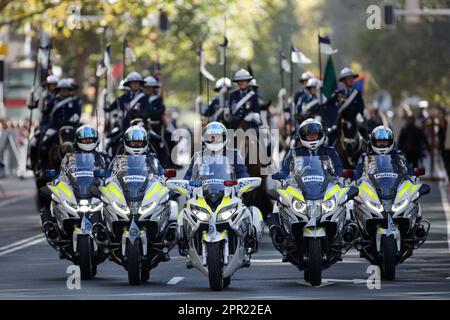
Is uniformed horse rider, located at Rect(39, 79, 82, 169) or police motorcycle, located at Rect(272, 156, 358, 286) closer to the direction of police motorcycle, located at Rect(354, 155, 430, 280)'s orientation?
the police motorcycle

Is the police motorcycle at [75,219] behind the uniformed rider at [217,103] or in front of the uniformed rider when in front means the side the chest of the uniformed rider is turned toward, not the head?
in front

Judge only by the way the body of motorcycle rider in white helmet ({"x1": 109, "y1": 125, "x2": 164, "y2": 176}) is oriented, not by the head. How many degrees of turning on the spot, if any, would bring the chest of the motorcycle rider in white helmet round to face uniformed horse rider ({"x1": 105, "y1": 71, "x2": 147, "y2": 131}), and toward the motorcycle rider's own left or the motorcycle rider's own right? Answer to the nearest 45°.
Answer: approximately 180°

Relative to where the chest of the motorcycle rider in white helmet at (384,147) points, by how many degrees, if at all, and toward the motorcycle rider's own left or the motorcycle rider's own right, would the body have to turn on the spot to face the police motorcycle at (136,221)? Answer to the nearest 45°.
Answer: approximately 45° to the motorcycle rider's own right

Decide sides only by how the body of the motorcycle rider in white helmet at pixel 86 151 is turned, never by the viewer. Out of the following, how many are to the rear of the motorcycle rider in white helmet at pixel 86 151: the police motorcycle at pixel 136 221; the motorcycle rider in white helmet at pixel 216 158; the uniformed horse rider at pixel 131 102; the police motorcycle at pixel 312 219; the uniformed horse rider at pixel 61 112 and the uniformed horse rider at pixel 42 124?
3

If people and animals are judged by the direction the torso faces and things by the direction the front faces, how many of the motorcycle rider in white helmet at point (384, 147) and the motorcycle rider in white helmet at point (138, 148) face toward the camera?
2
